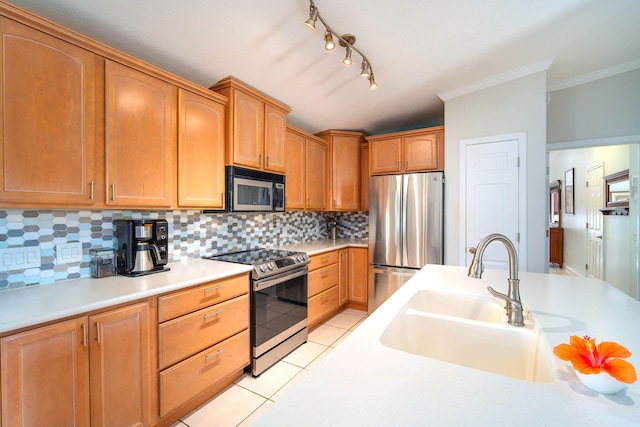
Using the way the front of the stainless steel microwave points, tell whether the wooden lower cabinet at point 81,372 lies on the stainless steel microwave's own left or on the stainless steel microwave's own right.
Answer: on the stainless steel microwave's own right

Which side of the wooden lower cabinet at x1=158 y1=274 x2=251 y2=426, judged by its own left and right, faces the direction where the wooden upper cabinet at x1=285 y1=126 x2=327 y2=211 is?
left

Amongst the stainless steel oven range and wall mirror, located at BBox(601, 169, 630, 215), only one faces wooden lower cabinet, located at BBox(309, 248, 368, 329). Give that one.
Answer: the wall mirror

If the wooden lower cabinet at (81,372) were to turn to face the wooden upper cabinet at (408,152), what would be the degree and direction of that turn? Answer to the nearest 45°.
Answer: approximately 45° to its left

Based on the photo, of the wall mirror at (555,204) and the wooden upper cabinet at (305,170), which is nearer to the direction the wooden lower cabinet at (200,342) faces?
the wall mirror
